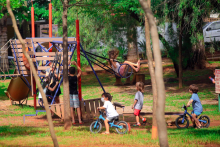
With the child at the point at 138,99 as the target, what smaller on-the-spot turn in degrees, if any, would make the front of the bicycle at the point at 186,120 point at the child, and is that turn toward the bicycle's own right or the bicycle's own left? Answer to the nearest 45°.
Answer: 0° — it already faces them

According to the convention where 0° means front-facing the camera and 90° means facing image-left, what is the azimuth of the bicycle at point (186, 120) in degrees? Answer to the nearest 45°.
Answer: approximately 90°

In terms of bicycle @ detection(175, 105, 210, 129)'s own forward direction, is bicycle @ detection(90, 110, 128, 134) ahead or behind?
ahead

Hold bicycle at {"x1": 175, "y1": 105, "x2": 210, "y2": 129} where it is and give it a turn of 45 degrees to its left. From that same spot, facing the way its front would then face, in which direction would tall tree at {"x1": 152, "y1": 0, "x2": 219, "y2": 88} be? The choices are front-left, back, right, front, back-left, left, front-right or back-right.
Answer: back-right
